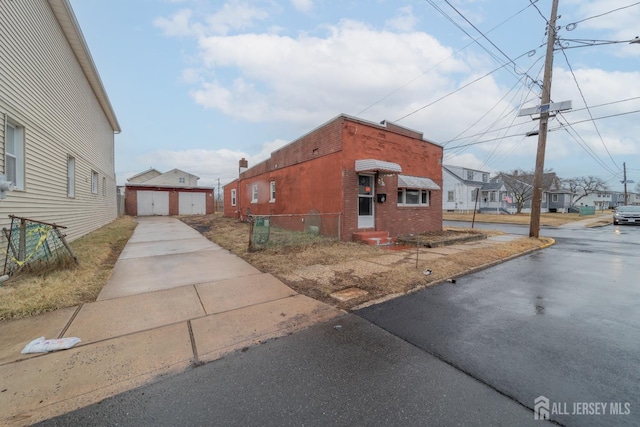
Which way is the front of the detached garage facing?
toward the camera

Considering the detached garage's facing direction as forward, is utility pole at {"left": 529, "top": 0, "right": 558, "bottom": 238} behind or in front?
in front

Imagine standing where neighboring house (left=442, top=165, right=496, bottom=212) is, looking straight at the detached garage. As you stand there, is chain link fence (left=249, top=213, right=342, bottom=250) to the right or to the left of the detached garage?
left

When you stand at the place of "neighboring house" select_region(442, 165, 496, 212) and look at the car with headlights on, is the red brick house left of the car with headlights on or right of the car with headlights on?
right

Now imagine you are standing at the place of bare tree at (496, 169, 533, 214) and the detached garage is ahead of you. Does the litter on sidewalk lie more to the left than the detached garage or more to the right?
left

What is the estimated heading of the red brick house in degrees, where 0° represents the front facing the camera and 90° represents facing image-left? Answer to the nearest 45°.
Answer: approximately 315°

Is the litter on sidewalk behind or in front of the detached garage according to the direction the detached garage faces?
in front

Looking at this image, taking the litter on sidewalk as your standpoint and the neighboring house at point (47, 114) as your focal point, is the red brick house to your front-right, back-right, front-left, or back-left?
front-right

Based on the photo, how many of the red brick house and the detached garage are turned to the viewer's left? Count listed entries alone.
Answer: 0

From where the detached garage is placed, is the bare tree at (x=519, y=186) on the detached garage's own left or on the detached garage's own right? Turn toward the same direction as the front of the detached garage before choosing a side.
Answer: on the detached garage's own left
